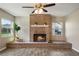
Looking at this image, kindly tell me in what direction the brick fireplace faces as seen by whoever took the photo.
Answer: facing the viewer
